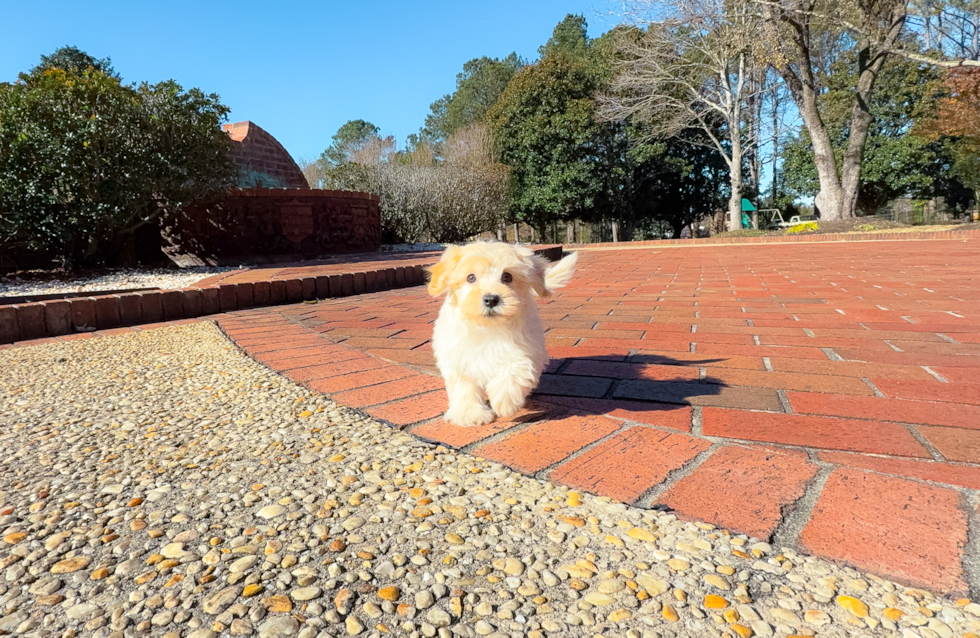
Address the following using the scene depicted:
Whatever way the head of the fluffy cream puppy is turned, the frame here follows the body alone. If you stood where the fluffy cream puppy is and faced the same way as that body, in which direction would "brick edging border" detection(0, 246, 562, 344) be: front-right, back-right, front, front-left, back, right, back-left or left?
back-right

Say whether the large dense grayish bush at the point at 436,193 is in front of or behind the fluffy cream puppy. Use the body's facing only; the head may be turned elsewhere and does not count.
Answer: behind

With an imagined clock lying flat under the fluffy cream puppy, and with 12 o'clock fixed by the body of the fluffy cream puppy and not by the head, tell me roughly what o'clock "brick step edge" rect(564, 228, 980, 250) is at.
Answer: The brick step edge is roughly at 7 o'clock from the fluffy cream puppy.

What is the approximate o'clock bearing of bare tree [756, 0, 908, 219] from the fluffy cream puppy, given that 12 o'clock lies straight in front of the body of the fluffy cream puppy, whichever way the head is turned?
The bare tree is roughly at 7 o'clock from the fluffy cream puppy.

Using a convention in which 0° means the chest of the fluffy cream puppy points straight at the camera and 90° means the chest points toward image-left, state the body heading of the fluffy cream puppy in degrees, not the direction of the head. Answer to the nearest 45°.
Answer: approximately 0°

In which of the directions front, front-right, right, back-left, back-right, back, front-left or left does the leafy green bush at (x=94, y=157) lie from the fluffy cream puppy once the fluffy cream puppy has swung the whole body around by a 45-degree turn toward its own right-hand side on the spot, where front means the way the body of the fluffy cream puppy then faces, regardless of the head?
right
